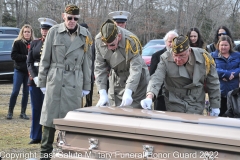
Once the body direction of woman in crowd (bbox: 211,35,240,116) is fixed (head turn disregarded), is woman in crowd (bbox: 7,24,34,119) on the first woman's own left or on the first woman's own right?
on the first woman's own right

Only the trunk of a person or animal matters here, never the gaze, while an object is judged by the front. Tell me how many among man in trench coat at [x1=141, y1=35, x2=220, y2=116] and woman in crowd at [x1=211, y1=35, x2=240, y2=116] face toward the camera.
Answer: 2

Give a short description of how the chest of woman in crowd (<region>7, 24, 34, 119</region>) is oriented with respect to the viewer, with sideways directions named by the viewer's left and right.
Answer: facing the viewer and to the right of the viewer

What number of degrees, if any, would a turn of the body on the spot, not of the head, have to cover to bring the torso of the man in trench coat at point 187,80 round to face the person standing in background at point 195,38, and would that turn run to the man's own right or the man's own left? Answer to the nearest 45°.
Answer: approximately 180°

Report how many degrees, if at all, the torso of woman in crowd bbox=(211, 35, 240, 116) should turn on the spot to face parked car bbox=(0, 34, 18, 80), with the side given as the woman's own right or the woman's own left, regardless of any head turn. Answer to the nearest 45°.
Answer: approximately 135° to the woman's own right

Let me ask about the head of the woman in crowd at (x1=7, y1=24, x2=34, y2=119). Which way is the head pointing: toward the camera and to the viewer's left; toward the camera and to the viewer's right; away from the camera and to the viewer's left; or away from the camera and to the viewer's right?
toward the camera and to the viewer's right

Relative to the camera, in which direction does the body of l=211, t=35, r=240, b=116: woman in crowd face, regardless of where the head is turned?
toward the camera

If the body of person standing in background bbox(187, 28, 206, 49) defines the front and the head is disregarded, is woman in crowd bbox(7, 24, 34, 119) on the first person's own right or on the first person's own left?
on the first person's own right

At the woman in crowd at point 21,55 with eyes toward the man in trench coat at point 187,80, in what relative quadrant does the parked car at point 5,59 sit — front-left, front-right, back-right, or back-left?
back-left

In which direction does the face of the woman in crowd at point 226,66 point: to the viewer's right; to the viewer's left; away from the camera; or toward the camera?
toward the camera

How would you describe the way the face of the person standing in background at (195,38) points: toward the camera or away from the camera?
toward the camera

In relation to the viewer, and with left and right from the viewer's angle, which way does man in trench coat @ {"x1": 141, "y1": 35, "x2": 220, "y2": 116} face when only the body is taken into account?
facing the viewer

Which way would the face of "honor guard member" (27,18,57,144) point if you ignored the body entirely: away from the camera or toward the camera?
toward the camera
